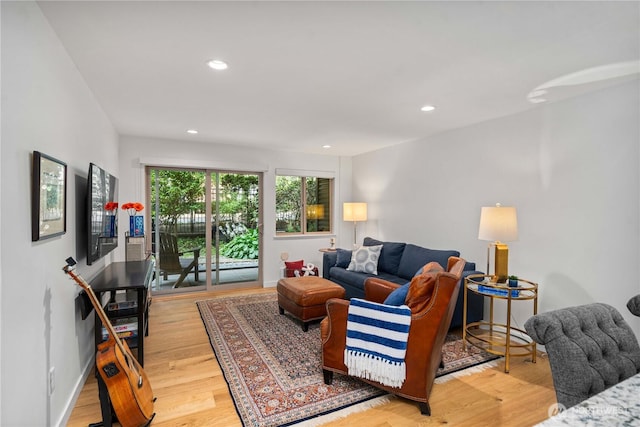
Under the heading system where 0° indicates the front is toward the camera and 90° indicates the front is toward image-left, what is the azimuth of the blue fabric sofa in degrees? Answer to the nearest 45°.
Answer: approximately 45°

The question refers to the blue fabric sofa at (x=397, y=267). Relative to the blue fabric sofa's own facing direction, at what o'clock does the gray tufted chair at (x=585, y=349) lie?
The gray tufted chair is roughly at 10 o'clock from the blue fabric sofa.

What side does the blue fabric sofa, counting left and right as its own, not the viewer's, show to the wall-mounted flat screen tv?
front

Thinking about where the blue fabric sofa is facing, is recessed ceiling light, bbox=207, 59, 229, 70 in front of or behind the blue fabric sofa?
in front

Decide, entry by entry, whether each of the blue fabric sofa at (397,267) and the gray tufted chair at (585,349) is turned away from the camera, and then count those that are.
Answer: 0

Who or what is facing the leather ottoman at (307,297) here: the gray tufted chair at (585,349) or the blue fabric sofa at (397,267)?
the blue fabric sofa

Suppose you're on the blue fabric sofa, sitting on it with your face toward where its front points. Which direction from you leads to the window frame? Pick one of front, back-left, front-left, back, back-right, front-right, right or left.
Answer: right

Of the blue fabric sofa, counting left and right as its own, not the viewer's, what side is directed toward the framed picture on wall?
front

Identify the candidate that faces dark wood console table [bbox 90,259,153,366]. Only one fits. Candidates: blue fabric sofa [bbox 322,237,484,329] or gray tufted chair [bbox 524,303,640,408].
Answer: the blue fabric sofa

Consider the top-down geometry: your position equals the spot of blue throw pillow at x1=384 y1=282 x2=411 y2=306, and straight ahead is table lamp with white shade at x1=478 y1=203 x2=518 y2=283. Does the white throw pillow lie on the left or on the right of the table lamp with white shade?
left

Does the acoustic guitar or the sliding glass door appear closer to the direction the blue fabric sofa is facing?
the acoustic guitar
